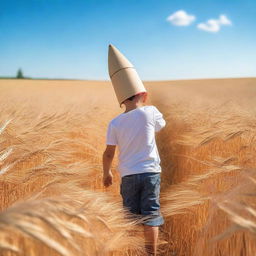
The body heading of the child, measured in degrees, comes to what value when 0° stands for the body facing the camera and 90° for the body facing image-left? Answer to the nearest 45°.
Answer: approximately 180°
